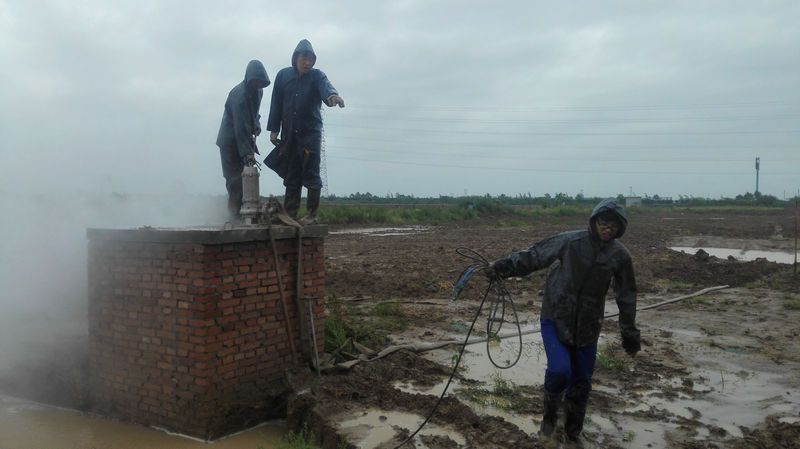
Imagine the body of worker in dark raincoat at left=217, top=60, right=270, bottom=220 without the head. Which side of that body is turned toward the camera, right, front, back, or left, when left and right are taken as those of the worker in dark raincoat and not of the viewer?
right

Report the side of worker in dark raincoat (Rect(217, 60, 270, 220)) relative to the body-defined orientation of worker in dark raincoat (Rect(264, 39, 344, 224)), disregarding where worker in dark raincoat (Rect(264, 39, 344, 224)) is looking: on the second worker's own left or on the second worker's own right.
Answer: on the second worker's own right

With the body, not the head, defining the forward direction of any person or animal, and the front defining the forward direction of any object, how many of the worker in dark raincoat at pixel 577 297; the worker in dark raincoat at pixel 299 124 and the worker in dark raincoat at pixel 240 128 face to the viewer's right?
1

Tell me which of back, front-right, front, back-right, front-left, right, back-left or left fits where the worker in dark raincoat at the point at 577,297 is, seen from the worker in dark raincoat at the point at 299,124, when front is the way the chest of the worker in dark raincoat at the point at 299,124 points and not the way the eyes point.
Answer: front-left

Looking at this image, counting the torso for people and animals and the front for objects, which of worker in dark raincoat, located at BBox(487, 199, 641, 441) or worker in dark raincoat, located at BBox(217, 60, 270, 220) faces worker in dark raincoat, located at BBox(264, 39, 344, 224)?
worker in dark raincoat, located at BBox(217, 60, 270, 220)

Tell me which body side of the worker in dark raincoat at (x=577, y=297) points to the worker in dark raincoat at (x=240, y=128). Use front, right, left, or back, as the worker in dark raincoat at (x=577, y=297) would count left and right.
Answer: right

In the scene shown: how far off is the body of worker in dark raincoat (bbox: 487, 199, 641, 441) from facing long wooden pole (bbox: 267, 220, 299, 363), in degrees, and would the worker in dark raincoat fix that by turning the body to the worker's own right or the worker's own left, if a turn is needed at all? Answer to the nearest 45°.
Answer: approximately 90° to the worker's own right

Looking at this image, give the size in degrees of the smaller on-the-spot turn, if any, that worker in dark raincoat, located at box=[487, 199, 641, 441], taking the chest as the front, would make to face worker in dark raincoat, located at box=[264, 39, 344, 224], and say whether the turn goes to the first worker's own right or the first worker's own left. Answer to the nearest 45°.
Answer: approximately 135° to the first worker's own right
